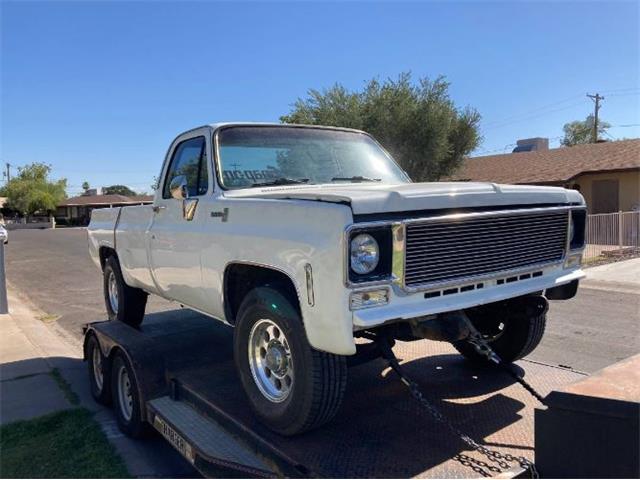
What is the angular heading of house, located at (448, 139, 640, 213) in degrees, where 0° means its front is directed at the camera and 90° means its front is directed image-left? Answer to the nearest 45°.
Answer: approximately 45°

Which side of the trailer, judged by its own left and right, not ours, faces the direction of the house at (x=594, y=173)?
left

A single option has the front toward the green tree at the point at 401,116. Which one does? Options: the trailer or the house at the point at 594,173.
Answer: the house

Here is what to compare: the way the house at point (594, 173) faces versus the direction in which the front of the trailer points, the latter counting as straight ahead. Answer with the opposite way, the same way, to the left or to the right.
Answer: to the right

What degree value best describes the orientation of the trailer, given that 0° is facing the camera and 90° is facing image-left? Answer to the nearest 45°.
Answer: approximately 315°

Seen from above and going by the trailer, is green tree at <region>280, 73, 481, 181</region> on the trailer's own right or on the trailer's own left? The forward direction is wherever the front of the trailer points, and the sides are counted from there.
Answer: on the trailer's own left

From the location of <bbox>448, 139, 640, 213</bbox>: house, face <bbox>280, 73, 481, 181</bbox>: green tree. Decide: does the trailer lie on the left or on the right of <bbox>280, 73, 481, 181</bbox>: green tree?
left

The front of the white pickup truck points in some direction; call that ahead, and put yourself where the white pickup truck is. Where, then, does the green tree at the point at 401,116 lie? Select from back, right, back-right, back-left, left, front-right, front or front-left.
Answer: back-left

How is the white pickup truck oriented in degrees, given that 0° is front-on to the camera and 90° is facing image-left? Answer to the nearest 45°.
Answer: approximately 315°

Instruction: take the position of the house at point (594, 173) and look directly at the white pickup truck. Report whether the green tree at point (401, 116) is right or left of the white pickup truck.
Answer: right
